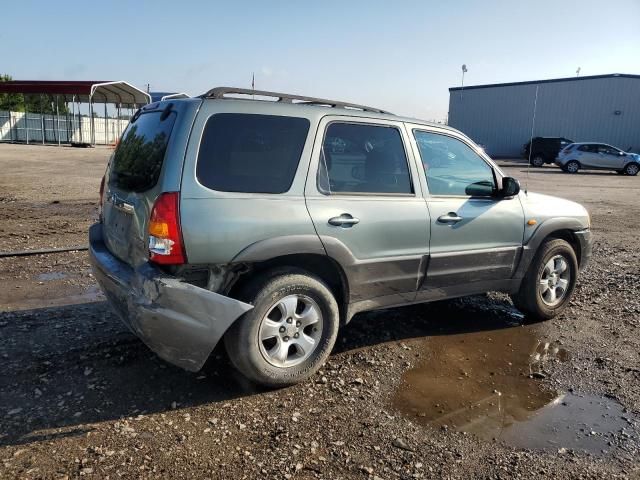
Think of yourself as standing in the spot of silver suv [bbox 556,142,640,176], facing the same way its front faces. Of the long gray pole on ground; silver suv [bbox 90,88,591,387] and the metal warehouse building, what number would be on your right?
2

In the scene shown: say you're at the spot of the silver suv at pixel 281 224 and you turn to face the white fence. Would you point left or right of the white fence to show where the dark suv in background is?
right

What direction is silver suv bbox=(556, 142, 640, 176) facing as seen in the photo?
to the viewer's right

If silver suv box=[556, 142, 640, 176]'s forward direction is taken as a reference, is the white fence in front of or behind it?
behind

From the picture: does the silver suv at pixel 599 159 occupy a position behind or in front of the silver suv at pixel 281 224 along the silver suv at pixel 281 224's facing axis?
in front

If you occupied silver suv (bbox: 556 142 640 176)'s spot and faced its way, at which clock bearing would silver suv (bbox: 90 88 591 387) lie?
silver suv (bbox: 90 88 591 387) is roughly at 3 o'clock from silver suv (bbox: 556 142 640 176).

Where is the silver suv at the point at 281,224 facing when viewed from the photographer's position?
facing away from the viewer and to the right of the viewer

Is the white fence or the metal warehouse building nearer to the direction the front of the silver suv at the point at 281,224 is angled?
the metal warehouse building

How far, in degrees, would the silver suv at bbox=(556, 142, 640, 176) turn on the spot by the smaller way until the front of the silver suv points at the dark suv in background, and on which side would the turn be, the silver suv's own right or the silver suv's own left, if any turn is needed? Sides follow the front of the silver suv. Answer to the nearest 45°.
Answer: approximately 135° to the silver suv's own left

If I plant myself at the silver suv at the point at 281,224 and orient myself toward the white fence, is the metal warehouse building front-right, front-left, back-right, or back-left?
front-right
